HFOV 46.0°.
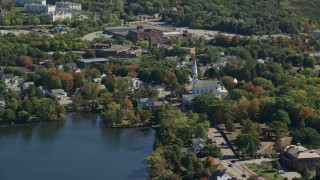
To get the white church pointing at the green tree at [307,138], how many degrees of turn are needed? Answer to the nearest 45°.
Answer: approximately 135° to its left

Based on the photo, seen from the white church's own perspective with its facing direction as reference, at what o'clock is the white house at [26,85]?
The white house is roughly at 12 o'clock from the white church.

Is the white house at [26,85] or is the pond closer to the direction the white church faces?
the white house

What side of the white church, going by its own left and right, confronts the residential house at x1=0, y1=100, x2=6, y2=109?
front

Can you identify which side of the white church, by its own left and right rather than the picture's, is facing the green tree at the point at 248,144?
left

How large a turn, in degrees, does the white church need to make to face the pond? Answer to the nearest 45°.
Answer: approximately 45° to its left

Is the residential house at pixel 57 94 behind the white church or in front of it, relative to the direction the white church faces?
in front

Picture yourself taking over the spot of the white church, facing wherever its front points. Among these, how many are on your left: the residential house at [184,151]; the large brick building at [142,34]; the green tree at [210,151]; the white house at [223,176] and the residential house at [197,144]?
4

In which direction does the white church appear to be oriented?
to the viewer's left

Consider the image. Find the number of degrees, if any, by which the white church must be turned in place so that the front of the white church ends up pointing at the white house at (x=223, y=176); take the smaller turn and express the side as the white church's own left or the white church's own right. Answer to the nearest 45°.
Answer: approximately 90° to the white church's own left

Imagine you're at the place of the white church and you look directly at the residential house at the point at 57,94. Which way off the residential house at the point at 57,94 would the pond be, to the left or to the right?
left
